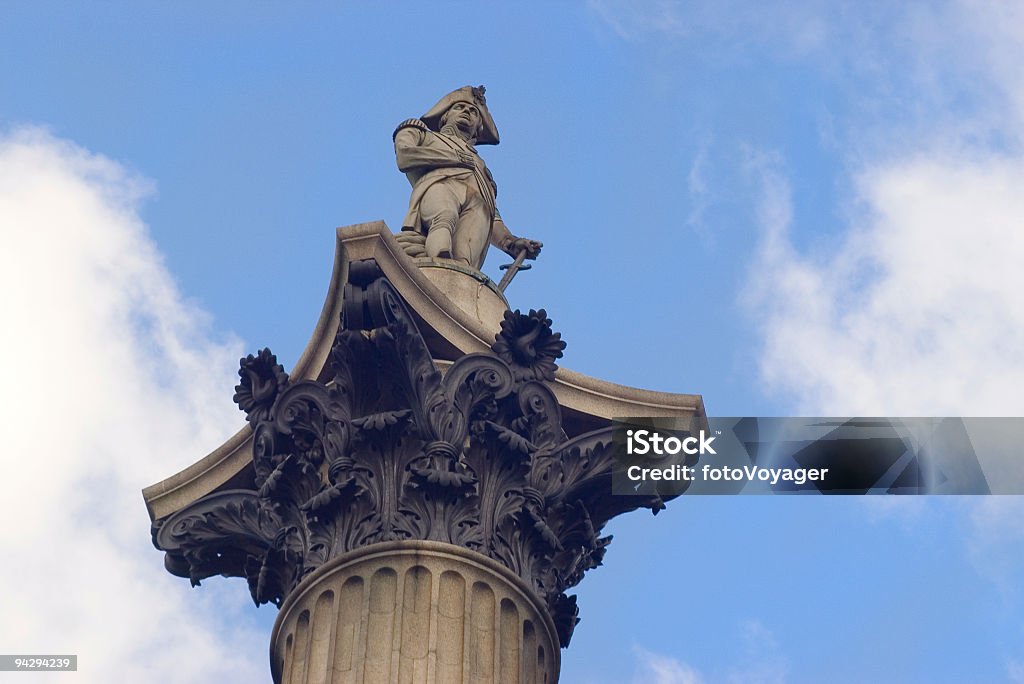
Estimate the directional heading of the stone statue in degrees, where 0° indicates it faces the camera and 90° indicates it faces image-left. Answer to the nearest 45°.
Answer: approximately 315°
